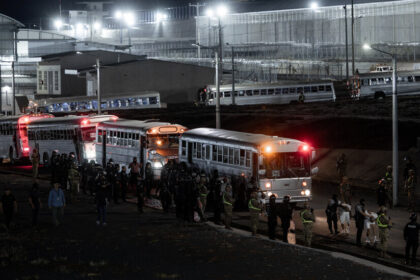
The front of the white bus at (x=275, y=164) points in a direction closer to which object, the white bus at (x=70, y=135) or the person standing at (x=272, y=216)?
the person standing

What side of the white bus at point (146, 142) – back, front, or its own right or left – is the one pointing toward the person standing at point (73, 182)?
right

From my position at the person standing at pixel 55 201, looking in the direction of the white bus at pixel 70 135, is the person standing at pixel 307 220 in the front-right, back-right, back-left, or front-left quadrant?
back-right

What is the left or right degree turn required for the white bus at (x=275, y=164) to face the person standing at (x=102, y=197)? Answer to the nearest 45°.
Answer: approximately 90° to its right

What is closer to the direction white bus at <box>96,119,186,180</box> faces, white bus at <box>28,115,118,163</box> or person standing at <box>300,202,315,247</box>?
the person standing

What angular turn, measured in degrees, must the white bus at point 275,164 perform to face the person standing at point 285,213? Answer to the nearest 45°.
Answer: approximately 45° to its right

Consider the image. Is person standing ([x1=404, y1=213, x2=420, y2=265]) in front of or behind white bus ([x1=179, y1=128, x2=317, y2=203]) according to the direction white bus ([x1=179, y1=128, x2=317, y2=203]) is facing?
in front

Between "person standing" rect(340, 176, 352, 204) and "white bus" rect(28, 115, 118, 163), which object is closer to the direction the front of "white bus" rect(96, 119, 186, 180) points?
the person standing

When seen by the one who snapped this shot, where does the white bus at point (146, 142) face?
facing the viewer and to the right of the viewer
